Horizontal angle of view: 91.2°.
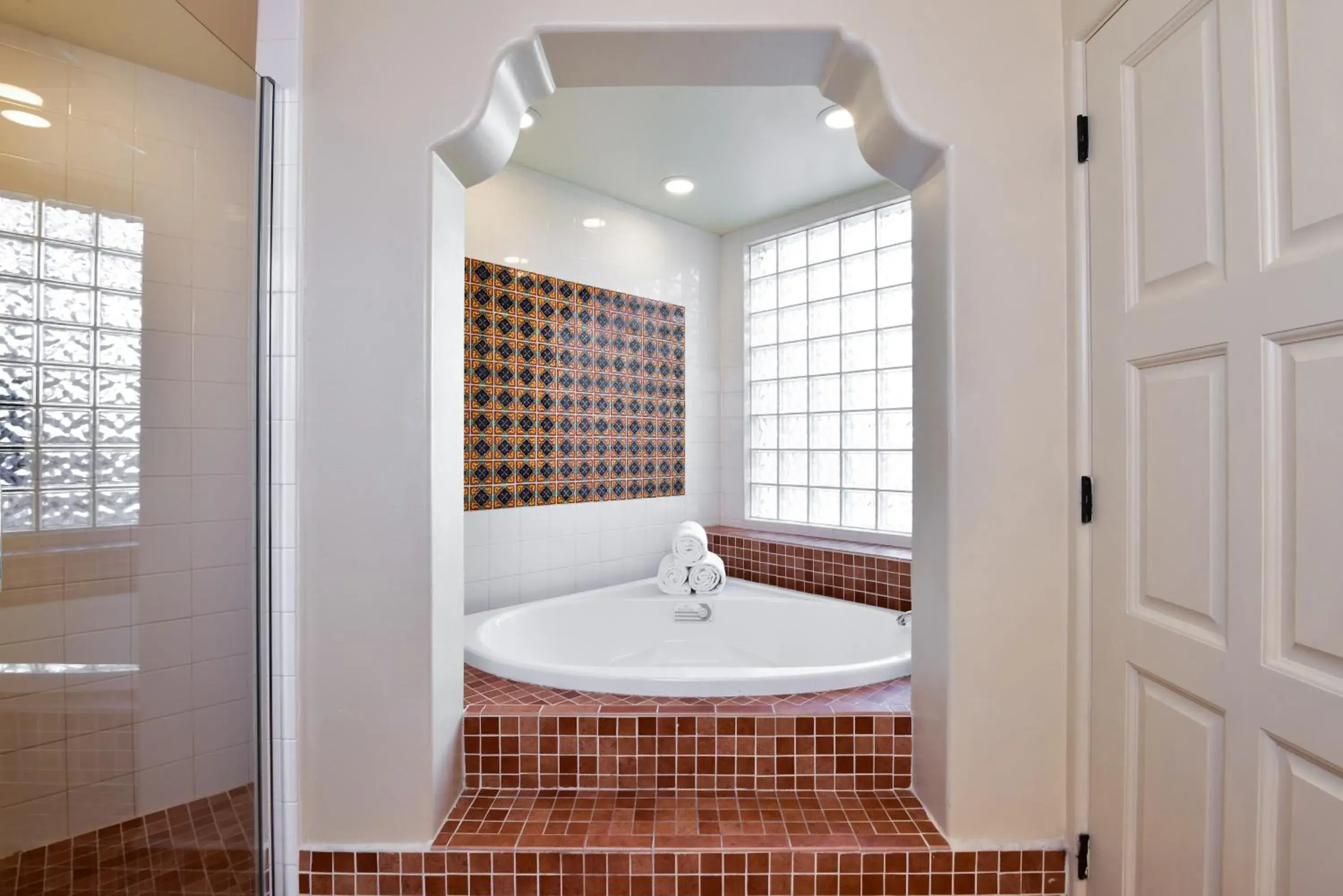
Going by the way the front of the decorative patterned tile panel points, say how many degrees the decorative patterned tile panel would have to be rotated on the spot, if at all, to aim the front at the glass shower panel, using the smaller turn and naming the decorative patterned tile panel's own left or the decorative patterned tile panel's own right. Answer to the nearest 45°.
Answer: approximately 90° to the decorative patterned tile panel's own right

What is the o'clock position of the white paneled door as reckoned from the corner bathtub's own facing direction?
The white paneled door is roughly at 11 o'clock from the corner bathtub.

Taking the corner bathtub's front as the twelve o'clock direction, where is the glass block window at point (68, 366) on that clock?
The glass block window is roughly at 1 o'clock from the corner bathtub.

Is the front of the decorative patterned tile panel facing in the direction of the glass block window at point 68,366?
no

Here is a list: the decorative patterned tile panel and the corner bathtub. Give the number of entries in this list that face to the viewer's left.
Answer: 0

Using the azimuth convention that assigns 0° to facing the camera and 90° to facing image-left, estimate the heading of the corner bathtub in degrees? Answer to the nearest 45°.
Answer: approximately 0°

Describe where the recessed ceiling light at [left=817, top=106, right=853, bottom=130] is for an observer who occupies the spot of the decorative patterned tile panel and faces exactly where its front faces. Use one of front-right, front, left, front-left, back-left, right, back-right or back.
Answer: front

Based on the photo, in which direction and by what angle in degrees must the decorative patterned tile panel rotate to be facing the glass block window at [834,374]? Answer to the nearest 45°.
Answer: approximately 45° to its left

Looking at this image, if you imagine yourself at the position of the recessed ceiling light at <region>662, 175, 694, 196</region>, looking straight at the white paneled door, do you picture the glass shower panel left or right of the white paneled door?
right
